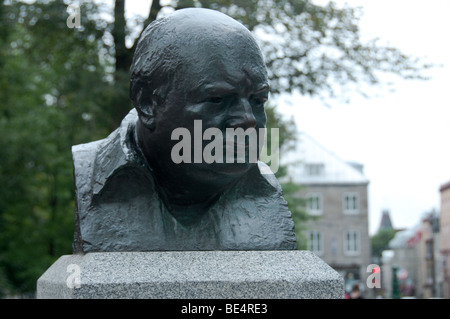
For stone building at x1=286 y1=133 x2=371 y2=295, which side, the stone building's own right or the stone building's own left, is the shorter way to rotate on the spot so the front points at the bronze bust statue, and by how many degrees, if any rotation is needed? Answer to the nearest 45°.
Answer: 0° — it already faces it

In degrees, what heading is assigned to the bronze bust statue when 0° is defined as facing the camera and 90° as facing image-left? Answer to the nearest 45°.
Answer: approximately 315°

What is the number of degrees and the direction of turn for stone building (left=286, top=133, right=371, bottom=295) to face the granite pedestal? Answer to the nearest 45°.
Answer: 0° — it already faces it

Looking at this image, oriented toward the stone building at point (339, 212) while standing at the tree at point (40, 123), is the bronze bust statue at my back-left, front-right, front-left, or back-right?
back-right

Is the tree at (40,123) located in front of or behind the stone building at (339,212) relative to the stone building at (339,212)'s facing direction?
in front

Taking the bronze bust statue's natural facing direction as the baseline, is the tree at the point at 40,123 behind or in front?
behind

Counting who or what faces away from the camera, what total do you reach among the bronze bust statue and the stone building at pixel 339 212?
0

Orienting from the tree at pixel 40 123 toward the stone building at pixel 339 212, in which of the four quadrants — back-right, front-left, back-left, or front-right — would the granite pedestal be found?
back-right

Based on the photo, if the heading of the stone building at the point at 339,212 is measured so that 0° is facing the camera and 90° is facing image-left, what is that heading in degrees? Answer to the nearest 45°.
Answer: approximately 0°
